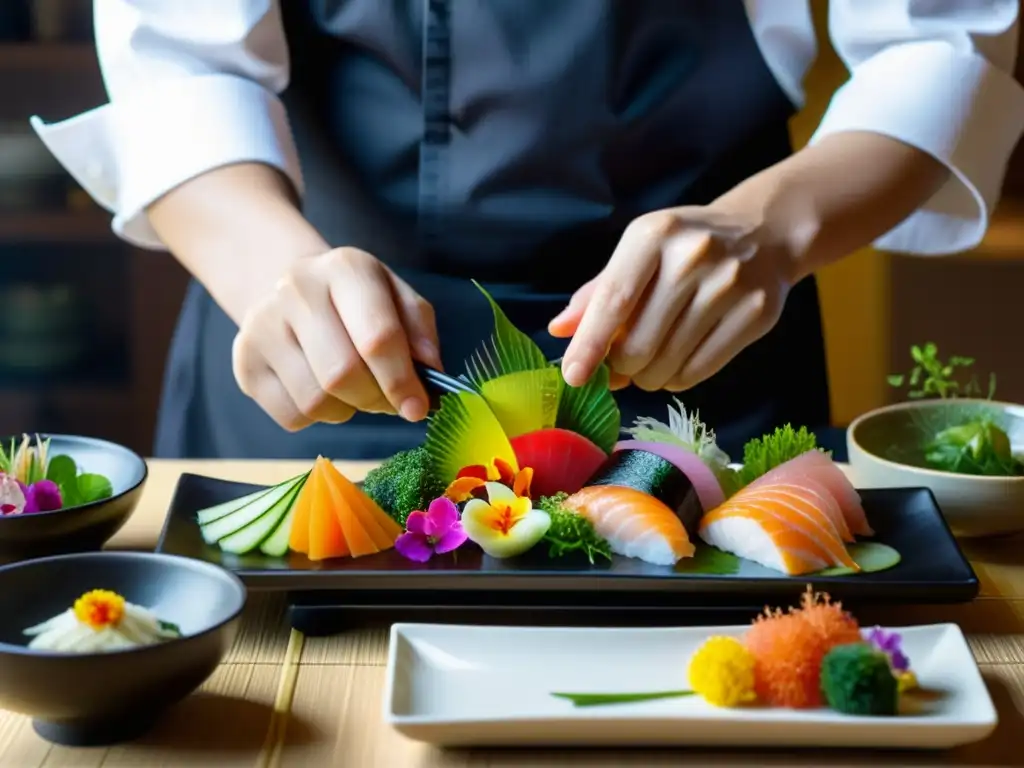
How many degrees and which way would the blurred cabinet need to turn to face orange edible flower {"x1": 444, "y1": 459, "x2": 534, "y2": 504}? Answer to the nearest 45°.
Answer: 0° — it already faces it

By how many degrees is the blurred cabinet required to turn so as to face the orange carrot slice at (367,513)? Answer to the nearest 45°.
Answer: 0° — it already faces it

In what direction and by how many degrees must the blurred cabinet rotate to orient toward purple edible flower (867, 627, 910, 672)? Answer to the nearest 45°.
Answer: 0° — it already faces it

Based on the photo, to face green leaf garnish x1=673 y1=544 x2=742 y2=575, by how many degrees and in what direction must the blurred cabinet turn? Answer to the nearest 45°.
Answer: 0° — it already faces it

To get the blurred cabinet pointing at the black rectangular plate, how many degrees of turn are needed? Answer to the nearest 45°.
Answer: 0° — it already faces it

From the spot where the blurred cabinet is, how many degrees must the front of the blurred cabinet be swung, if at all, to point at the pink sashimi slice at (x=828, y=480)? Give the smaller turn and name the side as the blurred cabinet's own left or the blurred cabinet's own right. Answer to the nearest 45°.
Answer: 0° — it already faces it

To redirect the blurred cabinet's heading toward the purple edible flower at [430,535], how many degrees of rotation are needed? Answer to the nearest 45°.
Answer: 0° — it already faces it

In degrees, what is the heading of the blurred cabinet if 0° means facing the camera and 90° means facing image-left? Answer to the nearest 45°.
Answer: approximately 0°

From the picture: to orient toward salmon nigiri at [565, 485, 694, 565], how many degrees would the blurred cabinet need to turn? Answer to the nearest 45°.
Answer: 0° — it already faces it

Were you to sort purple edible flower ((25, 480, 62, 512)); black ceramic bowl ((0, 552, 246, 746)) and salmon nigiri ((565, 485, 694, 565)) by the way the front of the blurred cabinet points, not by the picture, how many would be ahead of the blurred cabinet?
3

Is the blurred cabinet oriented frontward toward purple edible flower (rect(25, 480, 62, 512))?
yes

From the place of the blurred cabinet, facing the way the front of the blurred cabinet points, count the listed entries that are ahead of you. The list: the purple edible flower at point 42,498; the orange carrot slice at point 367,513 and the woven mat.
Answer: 3
